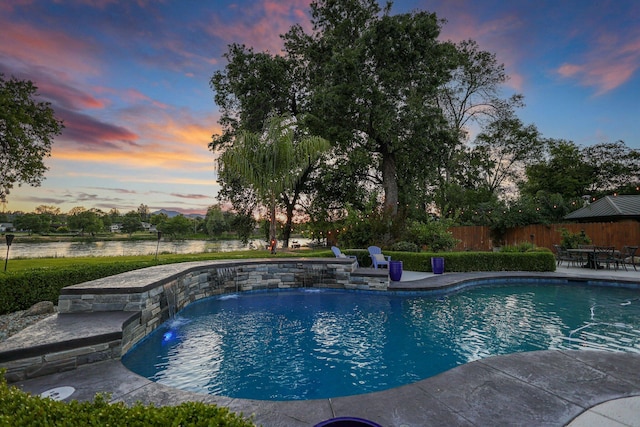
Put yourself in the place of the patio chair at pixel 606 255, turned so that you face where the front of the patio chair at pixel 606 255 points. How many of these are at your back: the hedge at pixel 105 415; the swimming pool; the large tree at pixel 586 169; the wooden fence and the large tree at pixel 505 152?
2

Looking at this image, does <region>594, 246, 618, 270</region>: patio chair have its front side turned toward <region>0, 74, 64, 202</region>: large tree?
no

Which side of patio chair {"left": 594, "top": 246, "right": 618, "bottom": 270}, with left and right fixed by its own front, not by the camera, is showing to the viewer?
back

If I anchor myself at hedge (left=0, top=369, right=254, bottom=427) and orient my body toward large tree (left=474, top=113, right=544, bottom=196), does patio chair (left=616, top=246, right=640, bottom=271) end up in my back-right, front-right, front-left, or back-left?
front-right

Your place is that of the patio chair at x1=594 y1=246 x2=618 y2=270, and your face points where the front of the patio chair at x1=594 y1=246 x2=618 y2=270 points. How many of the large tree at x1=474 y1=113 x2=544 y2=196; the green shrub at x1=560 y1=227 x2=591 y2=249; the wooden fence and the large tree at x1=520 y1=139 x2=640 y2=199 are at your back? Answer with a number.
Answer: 0

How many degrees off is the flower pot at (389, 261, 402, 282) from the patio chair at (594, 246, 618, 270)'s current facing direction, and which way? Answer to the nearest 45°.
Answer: approximately 135° to its left
